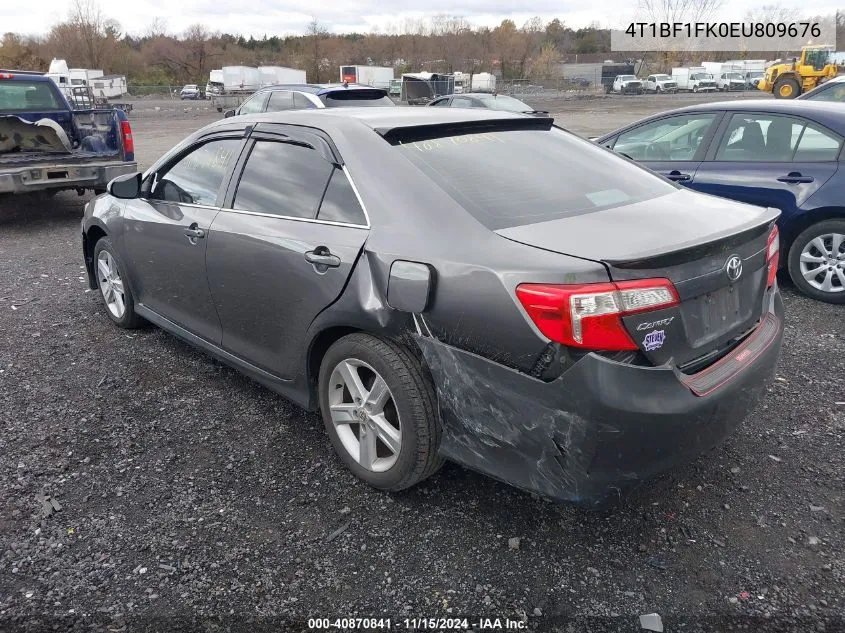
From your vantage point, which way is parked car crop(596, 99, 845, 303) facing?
to the viewer's left

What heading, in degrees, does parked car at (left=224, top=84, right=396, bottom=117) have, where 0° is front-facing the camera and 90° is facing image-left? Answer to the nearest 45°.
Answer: approximately 135°

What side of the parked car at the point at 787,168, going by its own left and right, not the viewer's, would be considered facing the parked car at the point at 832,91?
right

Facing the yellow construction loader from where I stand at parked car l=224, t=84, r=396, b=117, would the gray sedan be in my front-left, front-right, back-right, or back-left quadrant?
back-right
